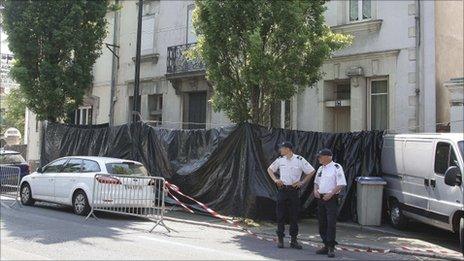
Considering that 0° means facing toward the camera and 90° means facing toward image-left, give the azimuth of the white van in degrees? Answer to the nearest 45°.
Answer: approximately 315°

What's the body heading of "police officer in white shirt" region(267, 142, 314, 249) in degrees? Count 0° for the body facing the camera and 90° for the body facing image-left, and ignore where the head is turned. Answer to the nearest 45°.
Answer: approximately 0°

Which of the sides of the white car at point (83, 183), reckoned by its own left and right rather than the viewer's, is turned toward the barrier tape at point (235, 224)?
back

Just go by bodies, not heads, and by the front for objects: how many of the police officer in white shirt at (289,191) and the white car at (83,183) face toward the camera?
1

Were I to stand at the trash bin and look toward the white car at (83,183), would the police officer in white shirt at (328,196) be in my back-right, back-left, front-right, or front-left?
front-left
